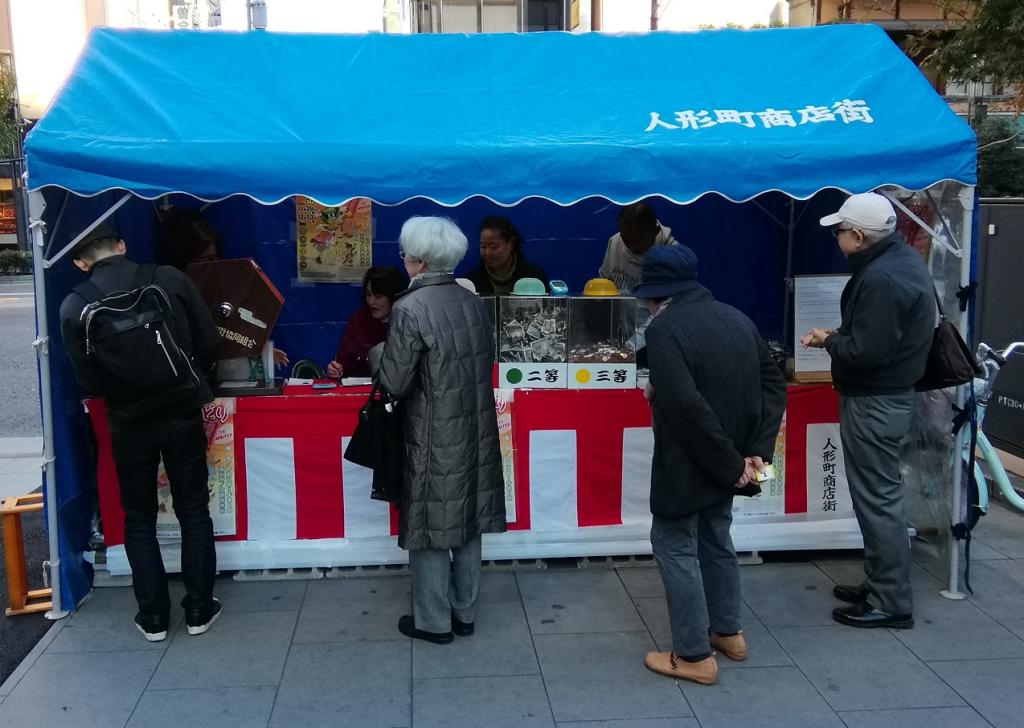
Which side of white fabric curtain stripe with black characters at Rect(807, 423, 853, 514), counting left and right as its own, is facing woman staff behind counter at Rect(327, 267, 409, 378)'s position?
right

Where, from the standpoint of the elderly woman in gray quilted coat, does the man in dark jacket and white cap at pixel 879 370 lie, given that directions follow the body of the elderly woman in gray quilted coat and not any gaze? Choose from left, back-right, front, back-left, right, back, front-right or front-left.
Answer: back-right

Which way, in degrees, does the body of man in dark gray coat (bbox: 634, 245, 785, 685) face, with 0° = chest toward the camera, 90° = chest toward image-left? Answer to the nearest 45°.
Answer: approximately 135°

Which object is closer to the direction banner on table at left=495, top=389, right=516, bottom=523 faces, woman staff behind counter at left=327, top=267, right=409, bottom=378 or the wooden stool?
the wooden stool

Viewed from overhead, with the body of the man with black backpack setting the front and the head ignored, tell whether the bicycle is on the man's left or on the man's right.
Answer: on the man's right

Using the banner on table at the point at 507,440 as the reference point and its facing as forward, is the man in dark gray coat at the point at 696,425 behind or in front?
in front

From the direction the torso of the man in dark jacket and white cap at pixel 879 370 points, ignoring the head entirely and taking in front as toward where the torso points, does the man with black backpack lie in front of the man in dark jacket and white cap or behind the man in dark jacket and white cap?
in front

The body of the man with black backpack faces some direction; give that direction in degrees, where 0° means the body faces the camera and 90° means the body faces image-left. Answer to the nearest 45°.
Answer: approximately 180°

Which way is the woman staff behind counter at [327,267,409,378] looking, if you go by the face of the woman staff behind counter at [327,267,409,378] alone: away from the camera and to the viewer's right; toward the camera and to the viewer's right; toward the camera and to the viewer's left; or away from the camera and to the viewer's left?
toward the camera and to the viewer's right

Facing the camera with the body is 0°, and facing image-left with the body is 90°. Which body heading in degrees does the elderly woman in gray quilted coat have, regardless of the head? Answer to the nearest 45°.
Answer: approximately 135°

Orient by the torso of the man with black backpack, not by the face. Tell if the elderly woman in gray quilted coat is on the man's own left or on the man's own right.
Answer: on the man's own right

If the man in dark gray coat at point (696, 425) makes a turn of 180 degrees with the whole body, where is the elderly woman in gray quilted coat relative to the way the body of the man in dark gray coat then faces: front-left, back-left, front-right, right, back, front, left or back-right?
back-right
